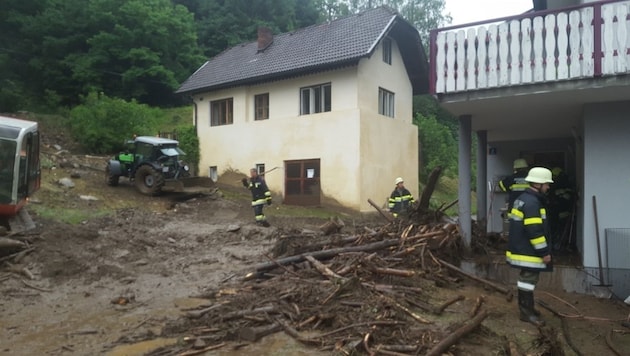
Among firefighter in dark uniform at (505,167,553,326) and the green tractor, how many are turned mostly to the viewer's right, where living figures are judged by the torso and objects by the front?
1

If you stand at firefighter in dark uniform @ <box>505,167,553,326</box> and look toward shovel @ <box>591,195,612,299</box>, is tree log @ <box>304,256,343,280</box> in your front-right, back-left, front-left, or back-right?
back-left

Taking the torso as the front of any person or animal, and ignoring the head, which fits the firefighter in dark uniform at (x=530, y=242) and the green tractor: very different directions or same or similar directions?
very different directions
